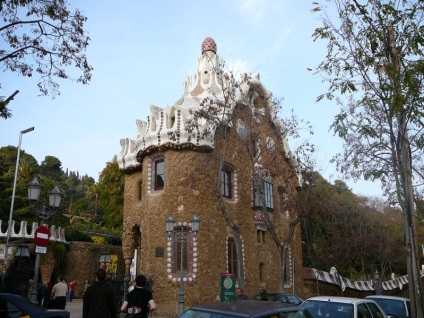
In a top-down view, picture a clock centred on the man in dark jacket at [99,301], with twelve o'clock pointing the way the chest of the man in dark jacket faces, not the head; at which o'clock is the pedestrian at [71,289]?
The pedestrian is roughly at 12 o'clock from the man in dark jacket.

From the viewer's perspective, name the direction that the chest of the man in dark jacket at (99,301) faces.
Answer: away from the camera

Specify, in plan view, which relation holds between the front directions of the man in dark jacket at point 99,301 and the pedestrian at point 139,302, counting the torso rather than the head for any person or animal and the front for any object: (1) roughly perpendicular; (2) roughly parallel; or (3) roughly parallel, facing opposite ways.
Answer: roughly parallel

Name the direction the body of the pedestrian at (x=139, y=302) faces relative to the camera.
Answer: away from the camera

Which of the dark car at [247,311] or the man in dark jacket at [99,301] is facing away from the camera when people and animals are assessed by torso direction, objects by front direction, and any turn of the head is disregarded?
the man in dark jacket

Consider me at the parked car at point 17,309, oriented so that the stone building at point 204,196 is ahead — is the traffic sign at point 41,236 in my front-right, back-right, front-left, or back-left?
front-left

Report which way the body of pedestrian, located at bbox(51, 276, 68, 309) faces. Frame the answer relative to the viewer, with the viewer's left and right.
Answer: facing away from the viewer

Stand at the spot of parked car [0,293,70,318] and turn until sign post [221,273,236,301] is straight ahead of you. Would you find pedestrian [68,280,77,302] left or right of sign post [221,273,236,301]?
left
